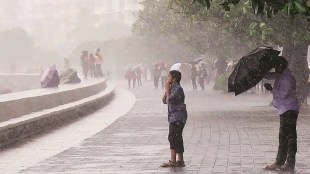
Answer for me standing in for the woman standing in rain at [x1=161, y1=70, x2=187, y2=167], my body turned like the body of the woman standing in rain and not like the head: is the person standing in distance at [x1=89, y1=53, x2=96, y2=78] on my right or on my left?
on my right

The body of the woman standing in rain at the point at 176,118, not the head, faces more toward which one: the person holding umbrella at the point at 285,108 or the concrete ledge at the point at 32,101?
the concrete ledge

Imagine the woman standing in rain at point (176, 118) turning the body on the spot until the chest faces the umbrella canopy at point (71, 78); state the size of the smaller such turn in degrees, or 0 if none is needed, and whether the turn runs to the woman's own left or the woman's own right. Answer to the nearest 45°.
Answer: approximately 90° to the woman's own right

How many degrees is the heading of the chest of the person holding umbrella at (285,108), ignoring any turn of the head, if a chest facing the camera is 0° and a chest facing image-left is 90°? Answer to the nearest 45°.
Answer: approximately 90°

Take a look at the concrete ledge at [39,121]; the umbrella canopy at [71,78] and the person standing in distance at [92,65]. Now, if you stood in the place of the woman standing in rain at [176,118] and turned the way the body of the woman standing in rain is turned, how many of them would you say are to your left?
0
